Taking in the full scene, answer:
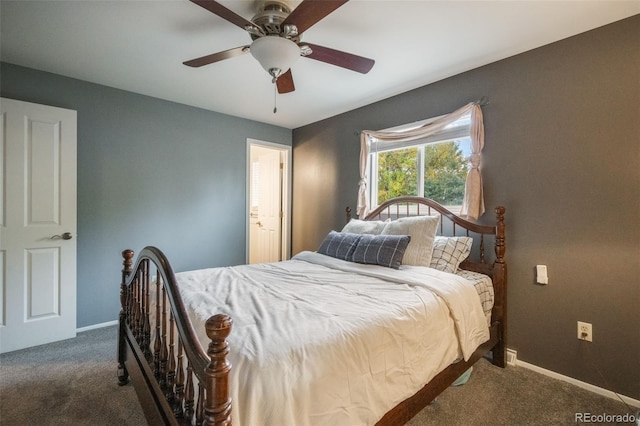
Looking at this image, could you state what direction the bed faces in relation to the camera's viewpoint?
facing the viewer and to the left of the viewer

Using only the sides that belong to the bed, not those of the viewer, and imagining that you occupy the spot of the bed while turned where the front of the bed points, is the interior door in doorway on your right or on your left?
on your right

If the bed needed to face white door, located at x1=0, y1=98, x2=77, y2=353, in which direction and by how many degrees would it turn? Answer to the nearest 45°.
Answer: approximately 90° to its right

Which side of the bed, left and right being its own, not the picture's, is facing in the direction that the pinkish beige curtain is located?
back

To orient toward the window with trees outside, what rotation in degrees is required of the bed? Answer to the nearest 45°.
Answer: approximately 180°
